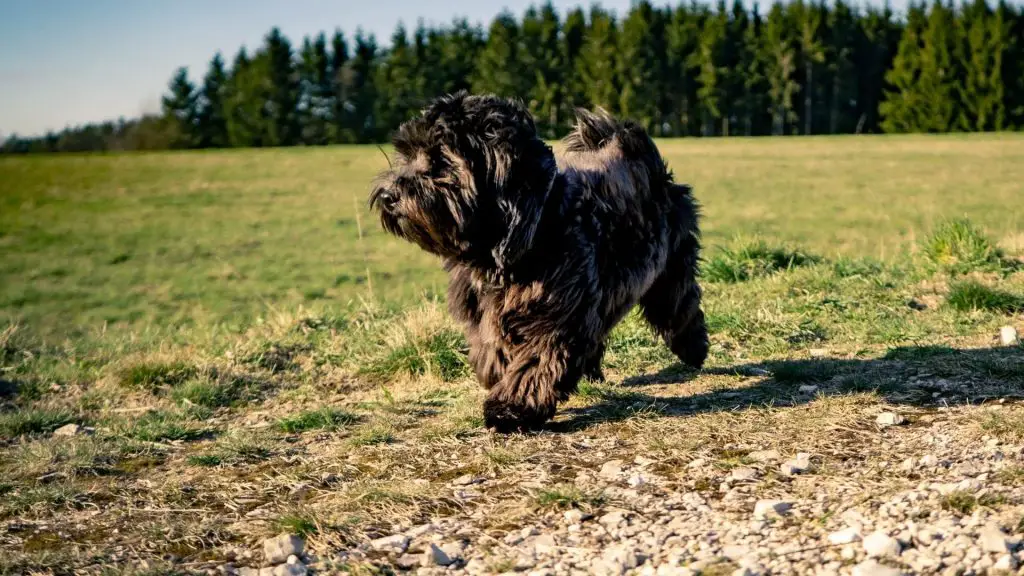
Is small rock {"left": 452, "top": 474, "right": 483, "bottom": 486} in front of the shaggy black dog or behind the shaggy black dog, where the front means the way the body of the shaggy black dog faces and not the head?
in front

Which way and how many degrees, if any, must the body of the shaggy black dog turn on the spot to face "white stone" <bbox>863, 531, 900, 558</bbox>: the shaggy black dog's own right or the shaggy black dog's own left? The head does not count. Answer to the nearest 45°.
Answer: approximately 90° to the shaggy black dog's own left

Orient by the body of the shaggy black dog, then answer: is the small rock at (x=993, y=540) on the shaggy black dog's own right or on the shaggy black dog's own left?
on the shaggy black dog's own left

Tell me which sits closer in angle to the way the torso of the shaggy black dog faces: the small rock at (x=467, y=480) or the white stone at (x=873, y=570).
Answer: the small rock

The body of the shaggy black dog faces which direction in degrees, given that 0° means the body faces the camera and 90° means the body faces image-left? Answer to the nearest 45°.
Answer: approximately 45°

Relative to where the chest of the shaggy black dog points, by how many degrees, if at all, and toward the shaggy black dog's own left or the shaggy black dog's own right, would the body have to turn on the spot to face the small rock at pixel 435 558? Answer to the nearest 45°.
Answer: approximately 45° to the shaggy black dog's own left

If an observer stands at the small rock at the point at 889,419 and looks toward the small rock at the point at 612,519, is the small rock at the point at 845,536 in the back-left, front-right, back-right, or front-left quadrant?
front-left

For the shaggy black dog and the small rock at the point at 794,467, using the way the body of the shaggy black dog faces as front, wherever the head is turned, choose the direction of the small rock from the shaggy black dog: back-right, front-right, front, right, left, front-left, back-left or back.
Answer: left
